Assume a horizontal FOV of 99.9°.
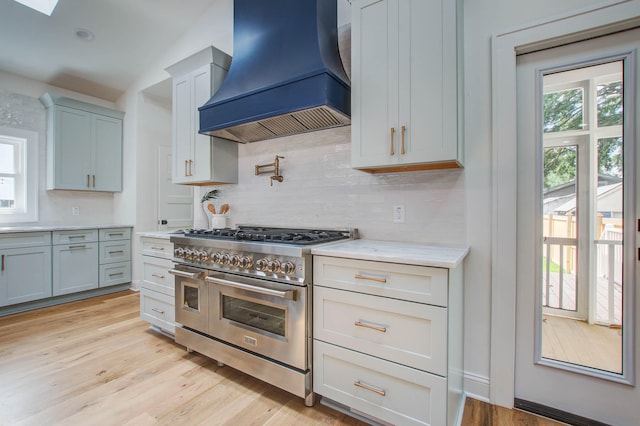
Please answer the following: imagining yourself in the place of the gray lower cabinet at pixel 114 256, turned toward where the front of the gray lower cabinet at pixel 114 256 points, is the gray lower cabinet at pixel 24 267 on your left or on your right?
on your right

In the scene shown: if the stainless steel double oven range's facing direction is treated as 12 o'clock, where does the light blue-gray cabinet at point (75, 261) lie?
The light blue-gray cabinet is roughly at 3 o'clock from the stainless steel double oven range.

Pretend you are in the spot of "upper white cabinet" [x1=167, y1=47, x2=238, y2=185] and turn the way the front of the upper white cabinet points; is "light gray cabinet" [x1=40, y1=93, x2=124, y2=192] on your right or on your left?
on your right

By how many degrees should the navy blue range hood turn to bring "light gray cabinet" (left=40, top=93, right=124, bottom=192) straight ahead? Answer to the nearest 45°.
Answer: approximately 90° to its right

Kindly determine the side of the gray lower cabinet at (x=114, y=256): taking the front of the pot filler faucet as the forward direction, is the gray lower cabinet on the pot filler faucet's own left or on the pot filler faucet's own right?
on the pot filler faucet's own right

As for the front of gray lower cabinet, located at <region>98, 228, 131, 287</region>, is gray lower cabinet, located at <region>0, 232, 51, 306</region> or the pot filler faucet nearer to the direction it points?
the pot filler faucet

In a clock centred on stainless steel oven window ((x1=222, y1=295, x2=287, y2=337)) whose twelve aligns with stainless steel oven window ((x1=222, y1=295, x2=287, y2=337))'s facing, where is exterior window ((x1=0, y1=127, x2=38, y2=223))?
The exterior window is roughly at 3 o'clock from the stainless steel oven window.
